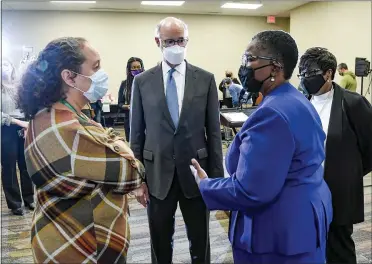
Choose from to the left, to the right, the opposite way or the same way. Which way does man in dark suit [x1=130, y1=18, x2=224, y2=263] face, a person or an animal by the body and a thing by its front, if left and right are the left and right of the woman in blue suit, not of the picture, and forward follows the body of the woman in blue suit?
to the left

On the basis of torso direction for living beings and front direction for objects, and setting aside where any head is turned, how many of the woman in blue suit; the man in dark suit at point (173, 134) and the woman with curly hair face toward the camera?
1

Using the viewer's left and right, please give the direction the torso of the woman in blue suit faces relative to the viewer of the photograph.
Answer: facing to the left of the viewer

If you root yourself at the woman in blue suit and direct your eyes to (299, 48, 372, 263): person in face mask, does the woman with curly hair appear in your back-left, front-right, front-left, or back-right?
back-left

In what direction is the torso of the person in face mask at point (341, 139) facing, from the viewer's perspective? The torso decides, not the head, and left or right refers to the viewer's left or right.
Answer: facing the viewer and to the left of the viewer

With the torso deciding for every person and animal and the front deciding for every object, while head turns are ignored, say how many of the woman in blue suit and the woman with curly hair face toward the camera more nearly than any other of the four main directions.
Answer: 0

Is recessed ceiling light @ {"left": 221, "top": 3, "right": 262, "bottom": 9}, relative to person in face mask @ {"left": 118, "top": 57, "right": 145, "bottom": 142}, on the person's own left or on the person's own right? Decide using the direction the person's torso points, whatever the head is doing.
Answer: on the person's own left

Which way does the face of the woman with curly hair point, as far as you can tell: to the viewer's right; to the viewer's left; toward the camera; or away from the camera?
to the viewer's right

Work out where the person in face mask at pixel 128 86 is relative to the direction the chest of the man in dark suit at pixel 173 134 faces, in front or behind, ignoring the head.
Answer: behind

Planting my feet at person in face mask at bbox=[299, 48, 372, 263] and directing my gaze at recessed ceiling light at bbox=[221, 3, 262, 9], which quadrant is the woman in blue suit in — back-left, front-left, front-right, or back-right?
back-left

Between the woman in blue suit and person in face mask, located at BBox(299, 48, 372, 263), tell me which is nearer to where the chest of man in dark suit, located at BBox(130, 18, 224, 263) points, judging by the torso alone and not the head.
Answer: the woman in blue suit

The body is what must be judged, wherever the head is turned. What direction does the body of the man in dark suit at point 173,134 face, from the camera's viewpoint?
toward the camera

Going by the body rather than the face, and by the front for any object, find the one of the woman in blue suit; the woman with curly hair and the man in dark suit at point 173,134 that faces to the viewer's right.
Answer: the woman with curly hair

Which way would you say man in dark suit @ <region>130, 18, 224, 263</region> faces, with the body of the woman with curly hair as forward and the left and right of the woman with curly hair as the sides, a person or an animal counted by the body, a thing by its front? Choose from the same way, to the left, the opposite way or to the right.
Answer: to the right

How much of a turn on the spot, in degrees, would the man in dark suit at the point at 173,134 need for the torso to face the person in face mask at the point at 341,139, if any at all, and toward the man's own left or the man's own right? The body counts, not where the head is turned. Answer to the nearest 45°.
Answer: approximately 90° to the man's own left
